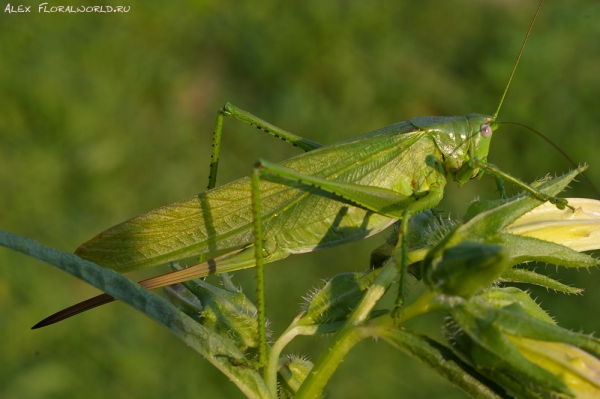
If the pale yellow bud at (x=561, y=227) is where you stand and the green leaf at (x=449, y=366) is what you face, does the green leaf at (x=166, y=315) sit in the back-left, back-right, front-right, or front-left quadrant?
front-right

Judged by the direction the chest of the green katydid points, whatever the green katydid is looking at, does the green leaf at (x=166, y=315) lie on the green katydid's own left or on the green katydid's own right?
on the green katydid's own right

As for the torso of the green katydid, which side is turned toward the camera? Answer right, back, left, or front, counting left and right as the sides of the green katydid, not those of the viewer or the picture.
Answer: right

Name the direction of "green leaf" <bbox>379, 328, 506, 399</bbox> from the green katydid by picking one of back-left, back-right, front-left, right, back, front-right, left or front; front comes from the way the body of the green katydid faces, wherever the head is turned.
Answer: front
